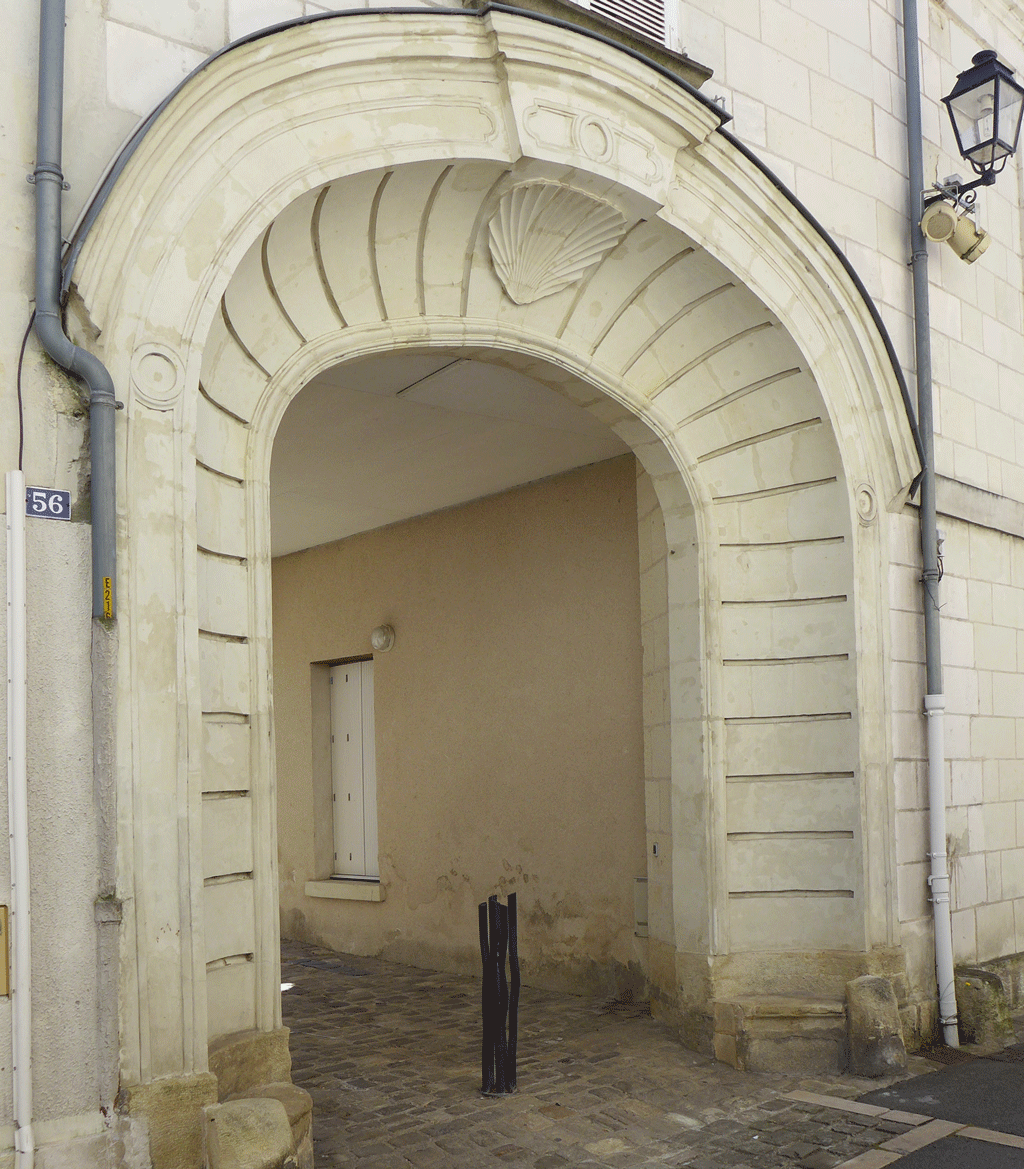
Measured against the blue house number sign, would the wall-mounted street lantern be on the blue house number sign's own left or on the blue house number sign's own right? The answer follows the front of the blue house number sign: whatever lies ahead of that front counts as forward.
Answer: on the blue house number sign's own left

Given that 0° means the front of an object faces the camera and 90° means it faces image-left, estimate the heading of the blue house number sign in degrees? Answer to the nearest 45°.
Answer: approximately 0°
